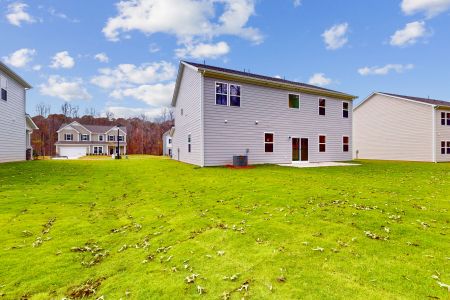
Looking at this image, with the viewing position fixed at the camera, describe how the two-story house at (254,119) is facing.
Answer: facing away from the viewer and to the left of the viewer

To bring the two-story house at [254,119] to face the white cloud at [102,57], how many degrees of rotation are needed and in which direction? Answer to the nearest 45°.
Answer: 0° — it already faces it

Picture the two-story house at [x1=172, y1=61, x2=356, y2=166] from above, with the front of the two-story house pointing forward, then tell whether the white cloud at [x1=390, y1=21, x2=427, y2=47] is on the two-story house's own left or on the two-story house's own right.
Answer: on the two-story house's own right

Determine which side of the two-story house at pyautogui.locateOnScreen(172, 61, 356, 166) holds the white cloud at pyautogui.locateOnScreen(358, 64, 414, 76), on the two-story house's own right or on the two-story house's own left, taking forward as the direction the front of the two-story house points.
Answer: on the two-story house's own right

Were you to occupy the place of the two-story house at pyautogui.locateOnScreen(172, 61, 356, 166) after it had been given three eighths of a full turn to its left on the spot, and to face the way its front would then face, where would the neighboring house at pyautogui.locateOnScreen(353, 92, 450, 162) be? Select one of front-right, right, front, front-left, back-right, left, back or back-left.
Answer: back-left
